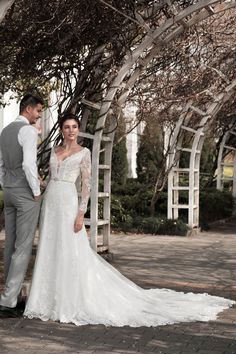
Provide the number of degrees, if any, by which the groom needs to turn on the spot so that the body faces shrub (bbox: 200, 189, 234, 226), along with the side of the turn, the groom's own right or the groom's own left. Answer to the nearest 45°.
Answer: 0° — they already face it
